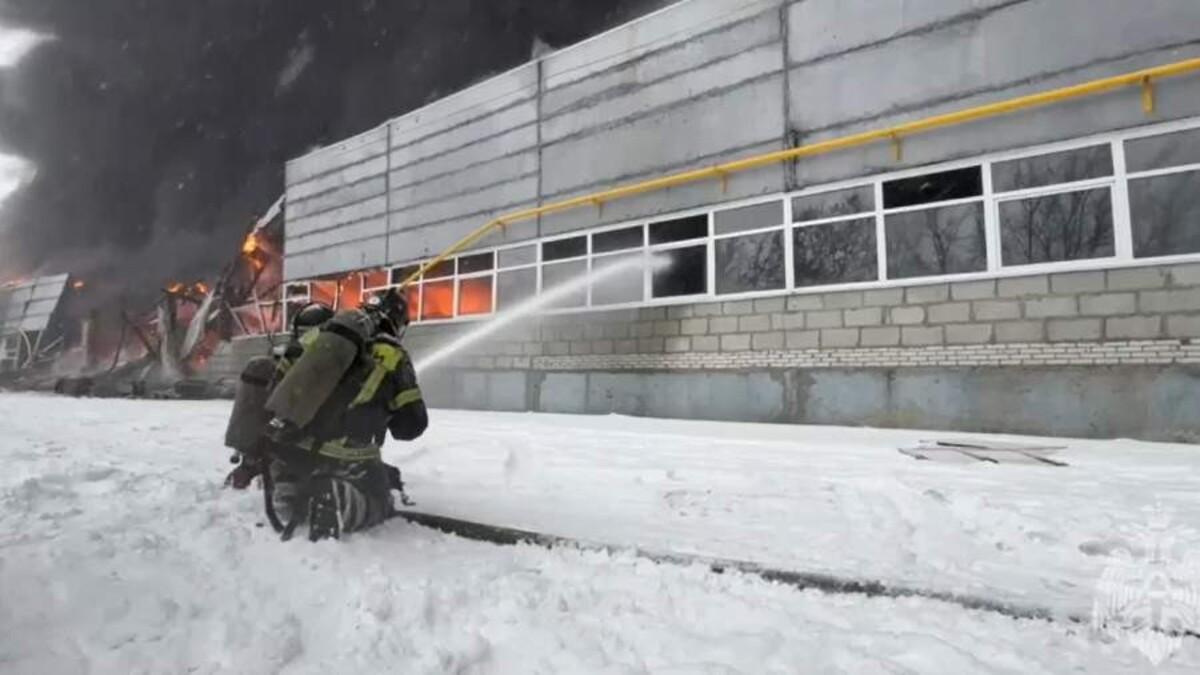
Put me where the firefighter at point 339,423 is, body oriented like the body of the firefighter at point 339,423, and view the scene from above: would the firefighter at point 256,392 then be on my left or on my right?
on my left

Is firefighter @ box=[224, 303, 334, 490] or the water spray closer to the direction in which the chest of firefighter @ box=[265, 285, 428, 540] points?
the water spray

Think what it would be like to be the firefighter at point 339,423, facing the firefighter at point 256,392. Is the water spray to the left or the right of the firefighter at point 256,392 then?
right

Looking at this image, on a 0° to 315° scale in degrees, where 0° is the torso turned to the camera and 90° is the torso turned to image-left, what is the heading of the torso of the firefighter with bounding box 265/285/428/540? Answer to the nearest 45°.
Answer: approximately 225°

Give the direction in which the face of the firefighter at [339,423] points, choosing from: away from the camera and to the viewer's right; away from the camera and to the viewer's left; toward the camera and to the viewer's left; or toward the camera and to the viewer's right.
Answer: away from the camera and to the viewer's right

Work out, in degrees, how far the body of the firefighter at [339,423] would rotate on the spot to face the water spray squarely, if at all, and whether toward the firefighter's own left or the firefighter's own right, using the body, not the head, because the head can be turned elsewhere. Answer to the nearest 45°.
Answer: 0° — they already face it
